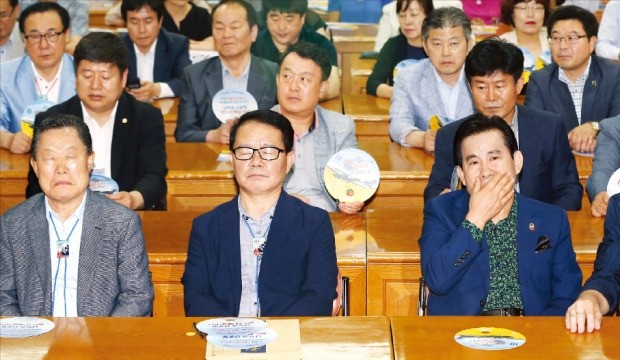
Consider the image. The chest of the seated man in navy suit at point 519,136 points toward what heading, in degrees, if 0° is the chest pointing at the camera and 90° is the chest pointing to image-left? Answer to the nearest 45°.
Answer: approximately 45°

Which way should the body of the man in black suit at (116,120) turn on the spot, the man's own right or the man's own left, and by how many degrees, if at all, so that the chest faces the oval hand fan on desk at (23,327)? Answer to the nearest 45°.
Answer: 0° — they already face it

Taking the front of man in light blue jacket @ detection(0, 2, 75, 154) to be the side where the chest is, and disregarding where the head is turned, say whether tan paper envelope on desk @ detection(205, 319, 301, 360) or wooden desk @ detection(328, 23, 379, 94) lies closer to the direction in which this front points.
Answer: the tan paper envelope on desk

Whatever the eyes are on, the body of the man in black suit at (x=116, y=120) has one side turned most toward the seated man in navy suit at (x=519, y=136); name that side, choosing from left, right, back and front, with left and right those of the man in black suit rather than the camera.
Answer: left

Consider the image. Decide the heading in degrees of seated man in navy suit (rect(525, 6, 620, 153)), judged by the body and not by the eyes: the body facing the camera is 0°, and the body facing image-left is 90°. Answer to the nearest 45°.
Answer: approximately 45°
